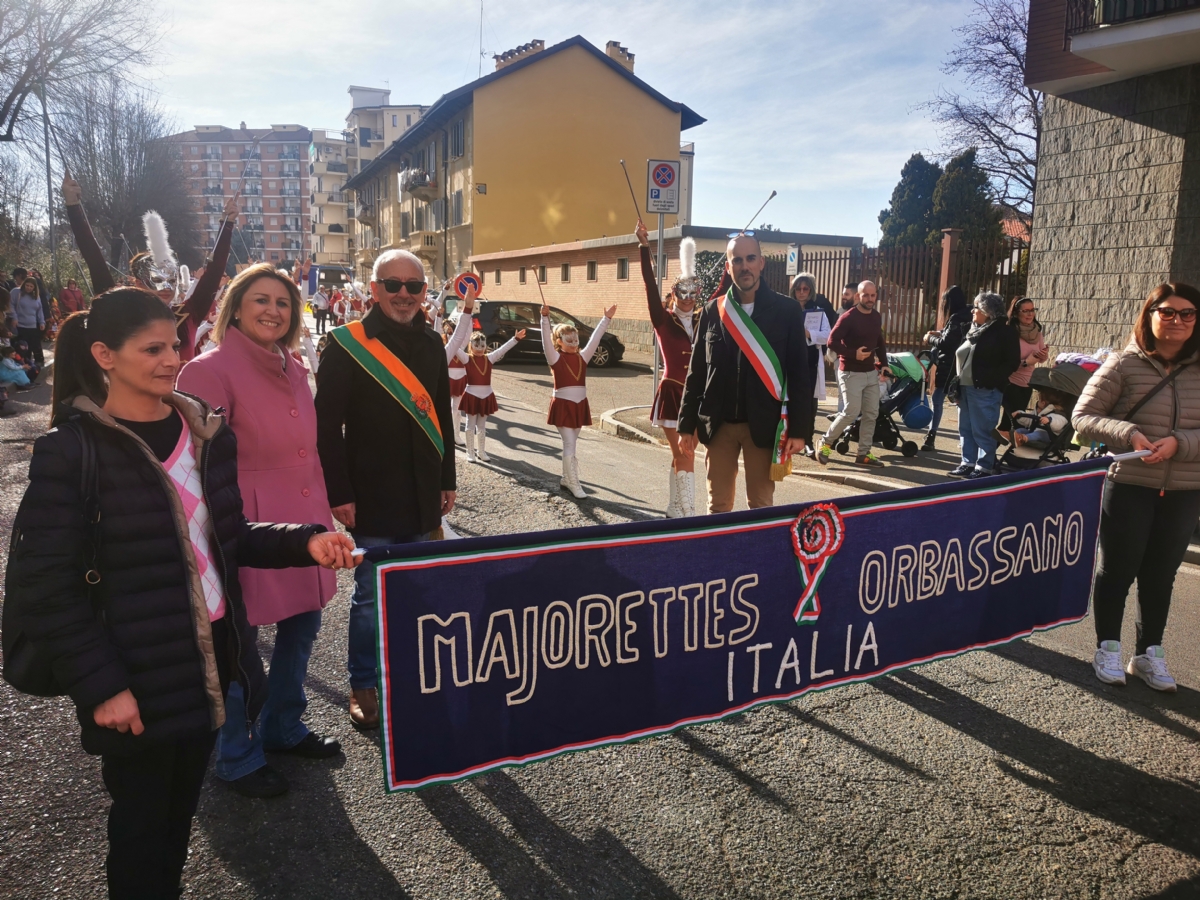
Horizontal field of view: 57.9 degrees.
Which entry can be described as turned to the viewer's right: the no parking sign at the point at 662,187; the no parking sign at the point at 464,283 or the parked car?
the parked car

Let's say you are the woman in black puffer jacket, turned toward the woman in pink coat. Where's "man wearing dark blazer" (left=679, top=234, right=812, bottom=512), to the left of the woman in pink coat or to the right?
right

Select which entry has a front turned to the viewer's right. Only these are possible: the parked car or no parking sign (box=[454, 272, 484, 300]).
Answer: the parked car

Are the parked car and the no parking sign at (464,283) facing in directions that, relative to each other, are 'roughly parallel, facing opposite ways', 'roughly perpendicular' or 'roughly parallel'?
roughly perpendicular

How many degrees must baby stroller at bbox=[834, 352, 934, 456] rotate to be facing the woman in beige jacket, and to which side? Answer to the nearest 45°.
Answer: approximately 90° to its left

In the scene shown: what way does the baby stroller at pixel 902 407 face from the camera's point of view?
to the viewer's left

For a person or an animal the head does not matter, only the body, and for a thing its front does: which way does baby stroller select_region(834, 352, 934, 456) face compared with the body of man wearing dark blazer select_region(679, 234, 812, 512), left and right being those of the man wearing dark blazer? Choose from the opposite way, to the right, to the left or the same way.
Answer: to the right

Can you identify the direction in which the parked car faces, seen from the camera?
facing to the right of the viewer

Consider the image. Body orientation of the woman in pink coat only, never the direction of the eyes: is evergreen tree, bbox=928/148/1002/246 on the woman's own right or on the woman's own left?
on the woman's own left

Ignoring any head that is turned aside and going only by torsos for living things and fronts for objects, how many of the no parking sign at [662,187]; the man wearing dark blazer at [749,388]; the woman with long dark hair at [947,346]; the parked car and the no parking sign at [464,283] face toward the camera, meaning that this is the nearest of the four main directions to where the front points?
3
